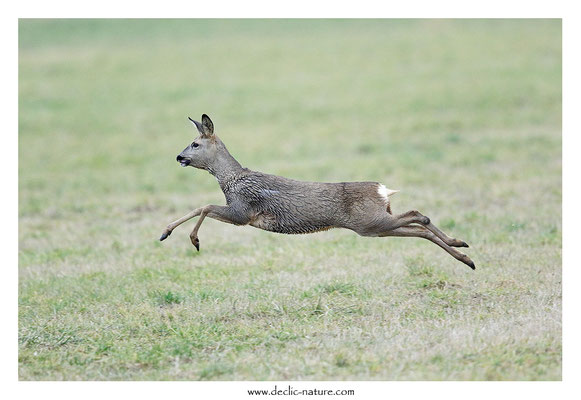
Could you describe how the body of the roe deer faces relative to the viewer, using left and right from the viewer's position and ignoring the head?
facing to the left of the viewer
